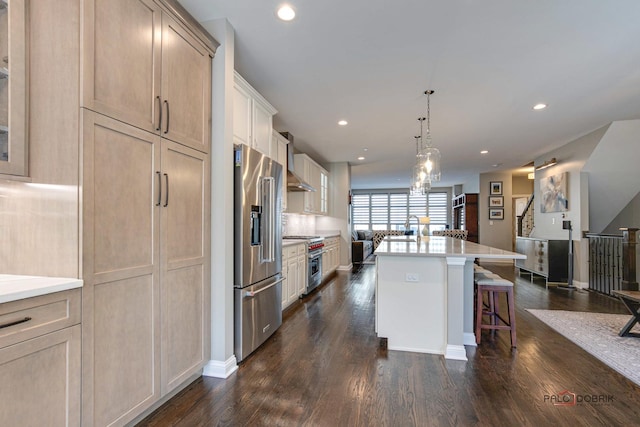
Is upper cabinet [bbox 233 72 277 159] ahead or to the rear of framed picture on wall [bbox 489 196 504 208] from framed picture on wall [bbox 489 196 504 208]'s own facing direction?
ahead

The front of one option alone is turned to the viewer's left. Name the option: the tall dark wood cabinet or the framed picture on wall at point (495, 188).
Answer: the tall dark wood cabinet

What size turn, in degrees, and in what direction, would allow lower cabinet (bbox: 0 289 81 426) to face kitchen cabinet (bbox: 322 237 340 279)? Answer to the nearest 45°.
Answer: approximately 90° to its left

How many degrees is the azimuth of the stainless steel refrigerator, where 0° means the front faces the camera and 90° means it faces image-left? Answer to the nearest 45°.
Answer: approximately 315°

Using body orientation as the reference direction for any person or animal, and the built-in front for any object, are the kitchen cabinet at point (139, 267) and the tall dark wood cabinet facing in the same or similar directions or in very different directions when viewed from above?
very different directions

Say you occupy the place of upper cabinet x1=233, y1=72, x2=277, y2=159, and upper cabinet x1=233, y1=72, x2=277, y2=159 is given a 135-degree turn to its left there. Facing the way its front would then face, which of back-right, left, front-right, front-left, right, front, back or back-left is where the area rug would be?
right

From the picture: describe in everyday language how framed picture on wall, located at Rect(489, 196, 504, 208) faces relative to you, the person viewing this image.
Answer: facing the viewer

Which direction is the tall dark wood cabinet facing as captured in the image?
to the viewer's left

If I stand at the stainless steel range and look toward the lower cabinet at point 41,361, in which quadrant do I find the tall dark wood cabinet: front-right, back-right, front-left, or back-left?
back-left

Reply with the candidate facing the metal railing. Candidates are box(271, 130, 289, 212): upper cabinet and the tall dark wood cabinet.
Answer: the upper cabinet

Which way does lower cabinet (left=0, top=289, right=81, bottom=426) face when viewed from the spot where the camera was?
facing the viewer and to the right of the viewer
